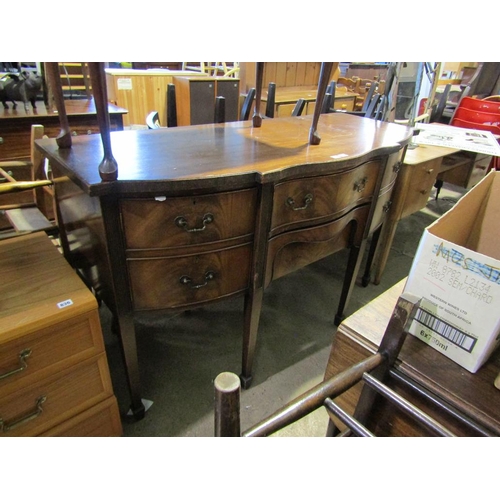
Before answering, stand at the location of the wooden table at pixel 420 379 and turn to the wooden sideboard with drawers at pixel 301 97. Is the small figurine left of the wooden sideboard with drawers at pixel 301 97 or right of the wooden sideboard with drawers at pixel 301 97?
left

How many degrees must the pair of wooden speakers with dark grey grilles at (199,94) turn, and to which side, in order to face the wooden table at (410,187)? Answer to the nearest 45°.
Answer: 0° — it already faces it

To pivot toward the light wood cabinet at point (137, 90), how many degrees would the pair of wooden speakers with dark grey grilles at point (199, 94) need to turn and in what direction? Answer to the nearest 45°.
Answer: approximately 135° to its right

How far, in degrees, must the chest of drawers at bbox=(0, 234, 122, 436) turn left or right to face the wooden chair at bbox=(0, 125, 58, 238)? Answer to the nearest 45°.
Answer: approximately 135° to its left

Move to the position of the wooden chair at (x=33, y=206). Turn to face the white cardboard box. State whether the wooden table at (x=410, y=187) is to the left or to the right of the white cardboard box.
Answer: left

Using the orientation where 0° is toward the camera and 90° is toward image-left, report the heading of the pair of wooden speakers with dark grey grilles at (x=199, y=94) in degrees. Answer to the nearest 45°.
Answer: approximately 315°

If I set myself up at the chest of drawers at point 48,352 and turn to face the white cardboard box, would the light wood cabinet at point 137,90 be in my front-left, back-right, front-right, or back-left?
back-left

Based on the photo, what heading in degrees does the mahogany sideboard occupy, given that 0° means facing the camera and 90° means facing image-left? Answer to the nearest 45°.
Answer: approximately 315°

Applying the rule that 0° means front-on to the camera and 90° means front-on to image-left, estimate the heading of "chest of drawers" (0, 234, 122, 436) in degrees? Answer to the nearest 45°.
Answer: approximately 315°

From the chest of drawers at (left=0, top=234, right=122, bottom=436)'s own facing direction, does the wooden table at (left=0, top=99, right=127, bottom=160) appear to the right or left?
on its left

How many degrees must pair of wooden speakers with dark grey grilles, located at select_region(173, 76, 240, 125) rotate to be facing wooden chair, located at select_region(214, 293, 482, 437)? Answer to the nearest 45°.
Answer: approximately 45° to its right
